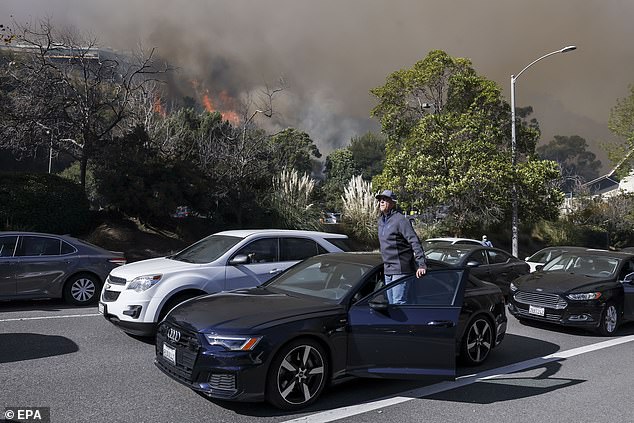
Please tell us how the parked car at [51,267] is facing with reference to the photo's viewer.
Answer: facing to the left of the viewer

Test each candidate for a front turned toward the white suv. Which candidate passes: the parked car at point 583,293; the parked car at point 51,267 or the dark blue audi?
the parked car at point 583,293

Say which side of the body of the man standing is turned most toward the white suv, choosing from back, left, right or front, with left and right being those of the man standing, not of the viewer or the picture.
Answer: right

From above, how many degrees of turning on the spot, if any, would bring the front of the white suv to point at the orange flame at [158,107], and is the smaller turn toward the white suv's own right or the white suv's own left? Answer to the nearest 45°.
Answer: approximately 135° to the white suv's own right

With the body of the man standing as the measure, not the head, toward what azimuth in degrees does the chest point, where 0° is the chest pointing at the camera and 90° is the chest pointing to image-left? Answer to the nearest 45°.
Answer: approximately 45°

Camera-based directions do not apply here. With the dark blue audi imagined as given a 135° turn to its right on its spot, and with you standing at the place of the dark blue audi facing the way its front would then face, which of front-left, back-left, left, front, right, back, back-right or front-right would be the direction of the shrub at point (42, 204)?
front-left

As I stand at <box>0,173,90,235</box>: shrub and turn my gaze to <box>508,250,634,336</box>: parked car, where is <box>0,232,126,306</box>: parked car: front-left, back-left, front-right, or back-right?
front-right

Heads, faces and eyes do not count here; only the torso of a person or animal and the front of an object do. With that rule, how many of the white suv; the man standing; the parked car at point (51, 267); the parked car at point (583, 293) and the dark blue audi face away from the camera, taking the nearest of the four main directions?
0

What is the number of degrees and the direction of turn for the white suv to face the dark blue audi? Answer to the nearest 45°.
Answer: approximately 90° to its left

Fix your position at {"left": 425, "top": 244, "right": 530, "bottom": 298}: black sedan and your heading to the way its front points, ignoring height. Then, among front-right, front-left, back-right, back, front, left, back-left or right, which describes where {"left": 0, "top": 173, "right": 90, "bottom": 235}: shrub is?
front-right

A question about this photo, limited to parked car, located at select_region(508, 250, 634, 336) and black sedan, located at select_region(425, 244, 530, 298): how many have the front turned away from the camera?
0

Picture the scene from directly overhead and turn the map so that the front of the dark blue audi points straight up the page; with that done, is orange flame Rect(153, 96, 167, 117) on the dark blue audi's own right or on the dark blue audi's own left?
on the dark blue audi's own right

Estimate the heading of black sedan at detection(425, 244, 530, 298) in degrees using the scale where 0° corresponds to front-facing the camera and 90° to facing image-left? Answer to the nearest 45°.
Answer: approximately 45°

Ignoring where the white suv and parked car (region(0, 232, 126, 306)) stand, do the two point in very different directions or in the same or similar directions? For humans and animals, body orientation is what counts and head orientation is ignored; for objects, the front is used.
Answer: same or similar directions

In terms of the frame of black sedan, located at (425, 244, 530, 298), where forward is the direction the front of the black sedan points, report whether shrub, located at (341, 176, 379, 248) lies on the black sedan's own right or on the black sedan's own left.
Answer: on the black sedan's own right

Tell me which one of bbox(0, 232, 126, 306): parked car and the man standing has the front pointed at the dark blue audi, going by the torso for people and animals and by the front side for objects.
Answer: the man standing

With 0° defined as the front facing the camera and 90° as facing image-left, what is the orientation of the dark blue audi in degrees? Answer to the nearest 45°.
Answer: approximately 45°

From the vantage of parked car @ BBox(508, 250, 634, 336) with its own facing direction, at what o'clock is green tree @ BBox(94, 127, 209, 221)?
The green tree is roughly at 2 o'clock from the parked car.

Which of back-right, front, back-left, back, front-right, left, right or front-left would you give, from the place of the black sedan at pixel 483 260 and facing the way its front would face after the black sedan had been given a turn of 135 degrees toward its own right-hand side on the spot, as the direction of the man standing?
back
